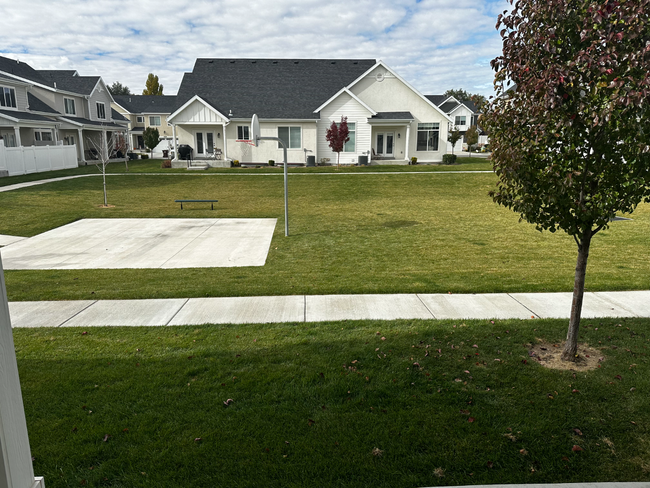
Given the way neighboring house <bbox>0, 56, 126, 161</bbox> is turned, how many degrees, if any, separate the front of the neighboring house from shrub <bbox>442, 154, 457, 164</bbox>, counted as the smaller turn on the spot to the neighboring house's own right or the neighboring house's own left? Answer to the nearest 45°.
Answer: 0° — it already faces it

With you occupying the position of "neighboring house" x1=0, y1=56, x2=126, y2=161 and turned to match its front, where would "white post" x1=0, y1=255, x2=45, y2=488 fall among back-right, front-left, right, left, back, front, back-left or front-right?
front-right

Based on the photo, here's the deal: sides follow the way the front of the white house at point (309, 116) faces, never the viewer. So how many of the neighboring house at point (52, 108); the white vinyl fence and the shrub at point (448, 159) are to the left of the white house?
1

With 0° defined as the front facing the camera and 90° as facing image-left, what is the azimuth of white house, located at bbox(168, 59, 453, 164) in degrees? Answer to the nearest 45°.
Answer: approximately 0°

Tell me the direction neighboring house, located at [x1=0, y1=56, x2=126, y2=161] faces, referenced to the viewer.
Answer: facing the viewer and to the right of the viewer

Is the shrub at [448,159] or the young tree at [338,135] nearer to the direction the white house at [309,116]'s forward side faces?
the young tree

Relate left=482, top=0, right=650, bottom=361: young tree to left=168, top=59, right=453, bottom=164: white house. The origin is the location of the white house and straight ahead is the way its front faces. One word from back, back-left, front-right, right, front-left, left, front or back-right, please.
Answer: front

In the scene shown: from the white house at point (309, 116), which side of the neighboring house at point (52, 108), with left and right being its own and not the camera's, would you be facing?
front

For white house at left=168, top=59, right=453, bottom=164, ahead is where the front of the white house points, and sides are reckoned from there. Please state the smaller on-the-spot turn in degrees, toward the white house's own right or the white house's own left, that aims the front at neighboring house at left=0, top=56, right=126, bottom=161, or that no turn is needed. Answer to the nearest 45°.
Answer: approximately 90° to the white house's own right

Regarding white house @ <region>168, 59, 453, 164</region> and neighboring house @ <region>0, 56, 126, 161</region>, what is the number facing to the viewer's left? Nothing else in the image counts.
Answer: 0

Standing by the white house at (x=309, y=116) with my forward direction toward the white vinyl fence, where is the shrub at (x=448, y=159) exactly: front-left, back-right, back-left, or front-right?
back-left

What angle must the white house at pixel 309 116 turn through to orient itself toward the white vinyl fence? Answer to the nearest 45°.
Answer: approximately 90° to its right

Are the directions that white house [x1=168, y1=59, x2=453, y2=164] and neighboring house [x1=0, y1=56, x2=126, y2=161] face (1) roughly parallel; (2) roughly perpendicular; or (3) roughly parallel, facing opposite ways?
roughly perpendicular
